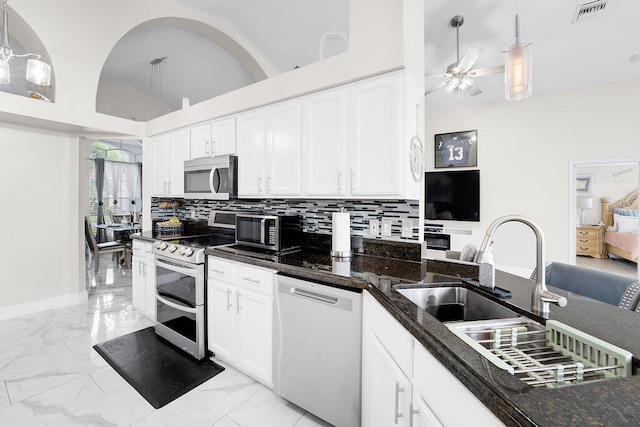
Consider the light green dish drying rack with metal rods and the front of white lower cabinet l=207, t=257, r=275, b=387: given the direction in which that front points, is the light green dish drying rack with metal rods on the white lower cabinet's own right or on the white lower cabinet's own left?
on the white lower cabinet's own left

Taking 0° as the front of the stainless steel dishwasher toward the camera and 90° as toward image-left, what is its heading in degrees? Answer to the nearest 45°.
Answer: approximately 45°

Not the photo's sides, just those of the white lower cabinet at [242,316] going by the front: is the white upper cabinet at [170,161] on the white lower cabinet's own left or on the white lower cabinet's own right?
on the white lower cabinet's own right

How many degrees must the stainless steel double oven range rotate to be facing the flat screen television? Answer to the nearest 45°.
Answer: approximately 135° to its left

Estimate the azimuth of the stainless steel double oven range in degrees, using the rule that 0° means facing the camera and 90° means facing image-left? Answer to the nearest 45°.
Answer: approximately 45°

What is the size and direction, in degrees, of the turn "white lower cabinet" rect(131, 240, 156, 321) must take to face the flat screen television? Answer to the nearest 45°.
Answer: approximately 135° to its left

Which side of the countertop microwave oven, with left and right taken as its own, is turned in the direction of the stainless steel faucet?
left

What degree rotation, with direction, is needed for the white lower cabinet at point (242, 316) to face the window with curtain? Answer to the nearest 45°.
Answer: approximately 90° to its right

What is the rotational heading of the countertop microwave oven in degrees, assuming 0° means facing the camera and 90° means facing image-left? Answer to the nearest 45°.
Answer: approximately 45°

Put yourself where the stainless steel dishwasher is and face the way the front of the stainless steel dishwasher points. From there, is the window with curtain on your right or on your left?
on your right

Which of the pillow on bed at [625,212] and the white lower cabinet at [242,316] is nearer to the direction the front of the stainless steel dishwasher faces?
the white lower cabinet

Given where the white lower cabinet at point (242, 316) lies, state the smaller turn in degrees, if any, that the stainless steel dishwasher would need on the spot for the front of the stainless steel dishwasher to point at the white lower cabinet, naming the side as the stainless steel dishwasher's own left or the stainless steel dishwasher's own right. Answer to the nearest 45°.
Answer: approximately 90° to the stainless steel dishwasher's own right

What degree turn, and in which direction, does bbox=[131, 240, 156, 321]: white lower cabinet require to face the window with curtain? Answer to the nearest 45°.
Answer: approximately 135° to its right
